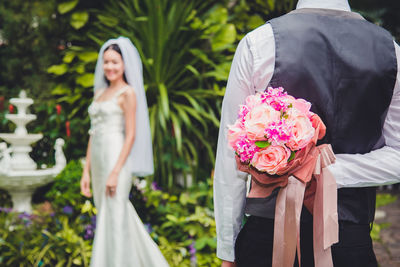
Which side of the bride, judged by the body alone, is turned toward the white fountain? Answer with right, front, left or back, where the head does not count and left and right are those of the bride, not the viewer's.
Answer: right

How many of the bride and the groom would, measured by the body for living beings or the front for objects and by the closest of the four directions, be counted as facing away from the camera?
1

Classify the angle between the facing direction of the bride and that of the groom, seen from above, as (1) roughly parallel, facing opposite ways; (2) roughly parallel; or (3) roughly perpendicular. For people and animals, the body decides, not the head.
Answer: roughly parallel, facing opposite ways

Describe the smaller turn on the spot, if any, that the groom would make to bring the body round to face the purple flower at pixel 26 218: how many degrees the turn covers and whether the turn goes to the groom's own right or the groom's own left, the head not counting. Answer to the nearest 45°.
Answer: approximately 45° to the groom's own left

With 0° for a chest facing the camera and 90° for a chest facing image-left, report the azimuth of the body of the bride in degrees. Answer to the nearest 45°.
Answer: approximately 45°

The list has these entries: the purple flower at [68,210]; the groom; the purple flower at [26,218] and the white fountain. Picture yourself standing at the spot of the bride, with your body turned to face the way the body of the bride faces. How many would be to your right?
3

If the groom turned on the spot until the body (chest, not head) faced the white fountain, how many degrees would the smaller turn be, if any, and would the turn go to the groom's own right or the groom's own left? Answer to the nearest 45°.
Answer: approximately 45° to the groom's own left

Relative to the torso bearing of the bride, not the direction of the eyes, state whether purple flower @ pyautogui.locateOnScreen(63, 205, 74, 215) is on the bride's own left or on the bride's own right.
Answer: on the bride's own right

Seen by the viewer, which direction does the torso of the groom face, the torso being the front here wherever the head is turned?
away from the camera

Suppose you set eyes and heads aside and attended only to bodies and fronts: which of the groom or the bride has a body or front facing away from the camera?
the groom

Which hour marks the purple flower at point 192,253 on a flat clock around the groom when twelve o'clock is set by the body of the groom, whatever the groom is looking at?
The purple flower is roughly at 11 o'clock from the groom.
